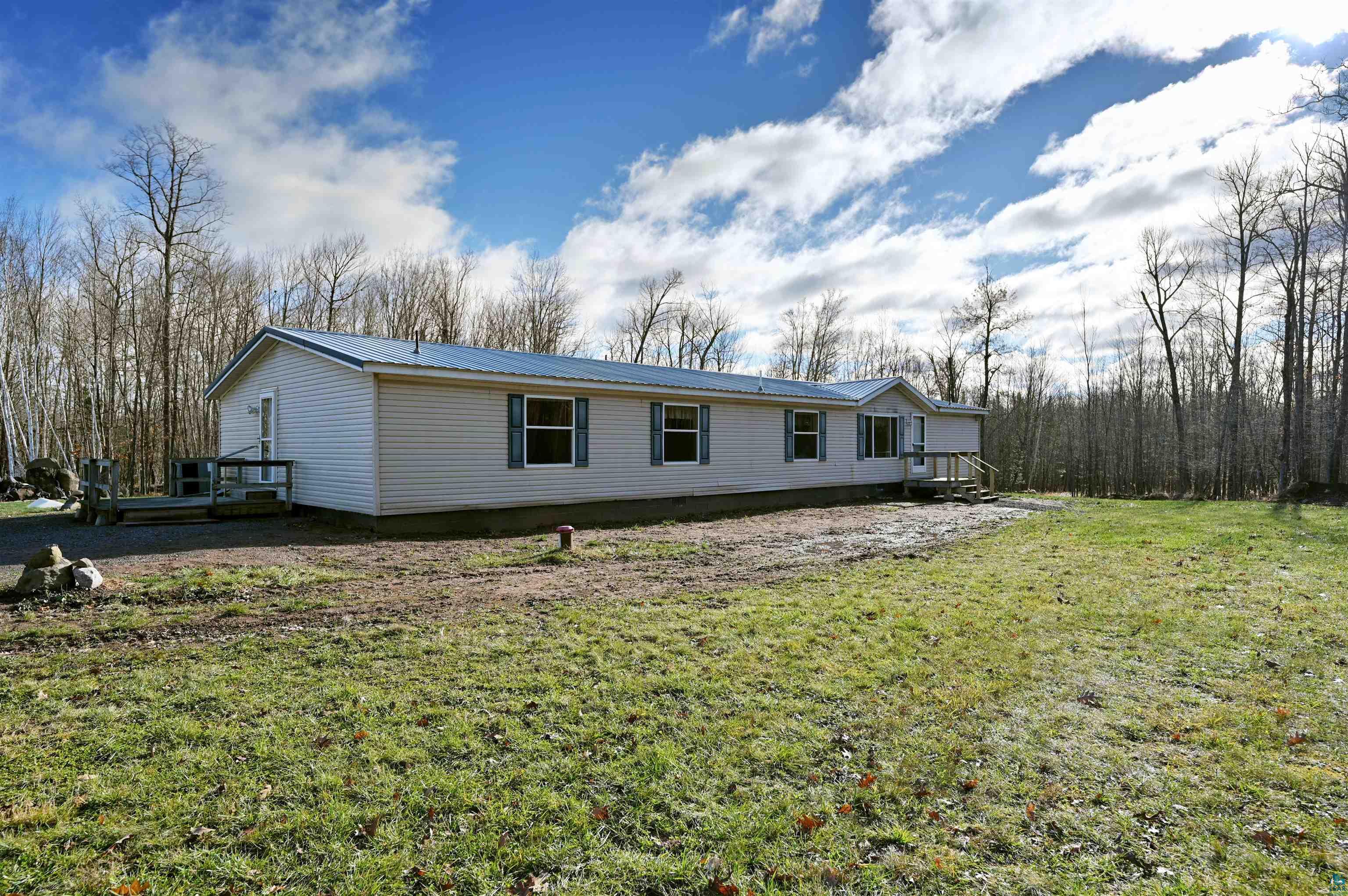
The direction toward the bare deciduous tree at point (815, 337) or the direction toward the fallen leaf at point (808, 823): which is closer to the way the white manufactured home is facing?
the fallen leaf

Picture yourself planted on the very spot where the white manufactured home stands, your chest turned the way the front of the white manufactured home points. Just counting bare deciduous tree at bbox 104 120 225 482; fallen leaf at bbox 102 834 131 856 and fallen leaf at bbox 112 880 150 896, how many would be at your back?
1

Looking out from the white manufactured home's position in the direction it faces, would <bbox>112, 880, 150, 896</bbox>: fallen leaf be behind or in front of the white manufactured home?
in front

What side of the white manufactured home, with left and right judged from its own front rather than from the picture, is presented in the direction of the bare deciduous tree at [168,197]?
back

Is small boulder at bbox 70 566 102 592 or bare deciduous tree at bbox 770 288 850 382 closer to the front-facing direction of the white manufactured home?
the small boulder

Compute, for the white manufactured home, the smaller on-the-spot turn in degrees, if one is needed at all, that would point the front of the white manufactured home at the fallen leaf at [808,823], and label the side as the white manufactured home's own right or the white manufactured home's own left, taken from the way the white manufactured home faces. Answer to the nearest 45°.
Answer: approximately 45° to the white manufactured home's own right

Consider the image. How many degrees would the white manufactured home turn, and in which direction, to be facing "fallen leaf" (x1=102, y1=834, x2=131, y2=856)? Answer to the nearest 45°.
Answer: approximately 45° to its right

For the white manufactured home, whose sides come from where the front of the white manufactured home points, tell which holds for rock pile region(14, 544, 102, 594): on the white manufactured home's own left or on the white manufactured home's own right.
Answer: on the white manufactured home's own right

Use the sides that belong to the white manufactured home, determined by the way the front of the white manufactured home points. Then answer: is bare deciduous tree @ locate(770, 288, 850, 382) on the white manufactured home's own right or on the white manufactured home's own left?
on the white manufactured home's own left

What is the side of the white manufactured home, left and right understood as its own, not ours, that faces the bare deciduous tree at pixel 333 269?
back

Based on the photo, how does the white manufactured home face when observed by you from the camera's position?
facing the viewer and to the right of the viewer

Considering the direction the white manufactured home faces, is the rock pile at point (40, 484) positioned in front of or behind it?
behind

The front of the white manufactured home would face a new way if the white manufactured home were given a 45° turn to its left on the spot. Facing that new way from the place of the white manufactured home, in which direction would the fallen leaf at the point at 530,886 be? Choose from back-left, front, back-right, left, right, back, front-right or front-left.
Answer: right
